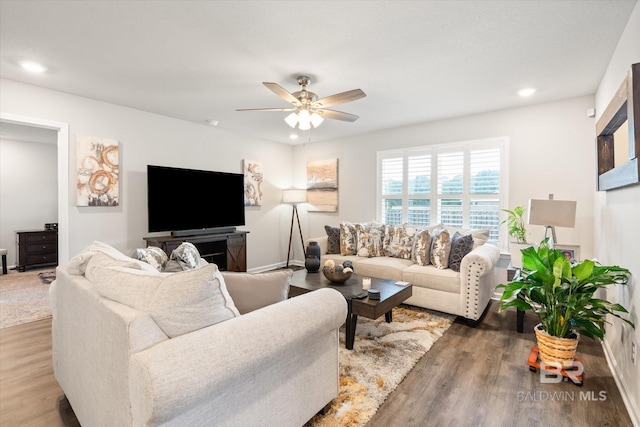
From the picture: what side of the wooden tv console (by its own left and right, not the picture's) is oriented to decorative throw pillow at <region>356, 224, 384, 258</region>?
front

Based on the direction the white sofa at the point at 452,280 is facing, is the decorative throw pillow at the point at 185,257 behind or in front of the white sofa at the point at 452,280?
in front

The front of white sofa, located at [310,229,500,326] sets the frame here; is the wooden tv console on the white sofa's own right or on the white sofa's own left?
on the white sofa's own right

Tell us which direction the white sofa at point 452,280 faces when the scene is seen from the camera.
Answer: facing the viewer and to the left of the viewer

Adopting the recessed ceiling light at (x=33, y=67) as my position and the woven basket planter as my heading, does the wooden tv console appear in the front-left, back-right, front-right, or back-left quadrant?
front-left

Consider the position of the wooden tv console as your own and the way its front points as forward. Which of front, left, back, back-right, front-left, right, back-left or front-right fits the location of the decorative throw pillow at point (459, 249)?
front

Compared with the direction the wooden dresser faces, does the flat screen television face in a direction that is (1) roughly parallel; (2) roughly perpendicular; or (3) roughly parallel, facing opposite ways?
roughly parallel

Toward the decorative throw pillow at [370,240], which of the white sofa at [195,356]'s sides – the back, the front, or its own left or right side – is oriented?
front

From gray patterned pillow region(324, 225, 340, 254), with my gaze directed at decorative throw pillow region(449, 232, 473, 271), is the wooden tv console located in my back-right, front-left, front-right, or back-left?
back-right

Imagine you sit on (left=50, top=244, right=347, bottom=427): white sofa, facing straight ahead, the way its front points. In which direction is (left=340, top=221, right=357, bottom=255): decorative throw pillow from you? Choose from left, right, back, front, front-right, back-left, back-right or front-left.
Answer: front

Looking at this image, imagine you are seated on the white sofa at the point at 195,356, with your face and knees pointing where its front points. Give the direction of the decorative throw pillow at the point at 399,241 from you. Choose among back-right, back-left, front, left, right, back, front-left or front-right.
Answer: front

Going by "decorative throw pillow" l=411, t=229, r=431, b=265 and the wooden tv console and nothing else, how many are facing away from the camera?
0

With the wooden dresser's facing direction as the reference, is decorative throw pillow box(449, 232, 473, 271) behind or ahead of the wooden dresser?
ahead
